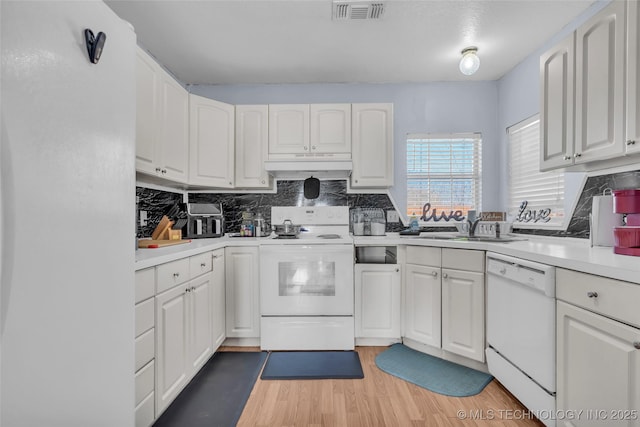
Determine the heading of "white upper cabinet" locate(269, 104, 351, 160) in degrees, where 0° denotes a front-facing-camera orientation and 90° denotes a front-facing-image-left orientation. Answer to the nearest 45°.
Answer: approximately 0°

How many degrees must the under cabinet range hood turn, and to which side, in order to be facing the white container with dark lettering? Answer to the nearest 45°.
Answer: approximately 90° to its left

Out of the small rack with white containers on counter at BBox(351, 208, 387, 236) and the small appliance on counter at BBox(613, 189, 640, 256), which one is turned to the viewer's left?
the small appliance on counter at BBox(613, 189, 640, 256)

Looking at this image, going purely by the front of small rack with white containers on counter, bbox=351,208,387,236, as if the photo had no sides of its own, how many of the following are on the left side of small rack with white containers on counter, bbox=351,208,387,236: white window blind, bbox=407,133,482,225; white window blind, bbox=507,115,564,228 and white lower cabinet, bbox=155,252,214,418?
2

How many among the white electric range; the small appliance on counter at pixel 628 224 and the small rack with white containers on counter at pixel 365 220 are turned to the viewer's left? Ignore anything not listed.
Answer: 1

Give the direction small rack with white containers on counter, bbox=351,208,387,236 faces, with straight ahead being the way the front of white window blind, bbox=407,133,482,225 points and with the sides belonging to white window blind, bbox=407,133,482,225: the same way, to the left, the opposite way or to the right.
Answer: the same way

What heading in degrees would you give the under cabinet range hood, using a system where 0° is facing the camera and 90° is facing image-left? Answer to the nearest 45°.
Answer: approximately 0°

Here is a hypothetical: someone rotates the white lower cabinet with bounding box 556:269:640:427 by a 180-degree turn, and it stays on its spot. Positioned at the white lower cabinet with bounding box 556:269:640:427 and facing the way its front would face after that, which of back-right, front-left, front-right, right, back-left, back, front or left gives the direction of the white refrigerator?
back

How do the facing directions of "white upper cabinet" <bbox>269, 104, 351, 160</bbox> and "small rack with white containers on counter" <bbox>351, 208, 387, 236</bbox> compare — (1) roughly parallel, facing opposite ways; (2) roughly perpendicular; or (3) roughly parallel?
roughly parallel

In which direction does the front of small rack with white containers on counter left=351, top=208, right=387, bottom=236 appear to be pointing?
toward the camera

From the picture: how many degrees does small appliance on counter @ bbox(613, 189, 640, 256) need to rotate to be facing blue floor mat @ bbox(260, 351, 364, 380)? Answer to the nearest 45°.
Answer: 0° — it already faces it

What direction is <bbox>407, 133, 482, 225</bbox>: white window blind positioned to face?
toward the camera

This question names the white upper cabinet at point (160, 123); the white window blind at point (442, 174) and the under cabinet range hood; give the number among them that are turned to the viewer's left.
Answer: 0

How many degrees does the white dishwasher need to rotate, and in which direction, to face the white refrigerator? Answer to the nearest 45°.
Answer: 0° — it already faces it

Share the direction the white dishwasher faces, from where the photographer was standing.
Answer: facing the viewer and to the left of the viewer

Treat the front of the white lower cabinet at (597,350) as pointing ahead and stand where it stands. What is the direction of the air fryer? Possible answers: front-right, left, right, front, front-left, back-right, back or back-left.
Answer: front-right

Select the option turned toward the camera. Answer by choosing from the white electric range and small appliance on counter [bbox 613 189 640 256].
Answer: the white electric range

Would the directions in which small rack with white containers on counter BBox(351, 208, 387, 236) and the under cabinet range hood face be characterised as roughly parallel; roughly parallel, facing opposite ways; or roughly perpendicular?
roughly parallel

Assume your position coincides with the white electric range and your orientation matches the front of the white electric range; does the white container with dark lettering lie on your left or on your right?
on your left
